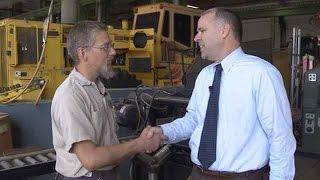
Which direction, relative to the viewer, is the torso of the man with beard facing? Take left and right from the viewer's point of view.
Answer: facing to the right of the viewer

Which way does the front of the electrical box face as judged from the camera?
facing the viewer

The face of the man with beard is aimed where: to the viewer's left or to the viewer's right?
to the viewer's right

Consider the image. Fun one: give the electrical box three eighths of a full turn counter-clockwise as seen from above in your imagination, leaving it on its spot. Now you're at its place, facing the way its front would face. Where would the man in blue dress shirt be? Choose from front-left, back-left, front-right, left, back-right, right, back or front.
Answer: back-right

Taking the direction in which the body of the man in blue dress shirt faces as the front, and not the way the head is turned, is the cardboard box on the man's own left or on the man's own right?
on the man's own right

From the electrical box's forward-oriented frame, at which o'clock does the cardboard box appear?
The cardboard box is roughly at 3 o'clock from the electrical box.

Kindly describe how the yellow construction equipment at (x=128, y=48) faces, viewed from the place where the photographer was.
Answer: facing the viewer and to the left of the viewer

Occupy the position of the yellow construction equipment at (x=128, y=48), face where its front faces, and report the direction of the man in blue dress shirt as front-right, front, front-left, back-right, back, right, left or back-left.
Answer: front-left

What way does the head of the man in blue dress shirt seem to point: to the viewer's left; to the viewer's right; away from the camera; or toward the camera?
to the viewer's left

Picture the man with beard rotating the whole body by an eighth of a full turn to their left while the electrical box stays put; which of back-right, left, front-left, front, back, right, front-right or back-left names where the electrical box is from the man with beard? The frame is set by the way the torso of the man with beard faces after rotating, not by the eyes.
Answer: front

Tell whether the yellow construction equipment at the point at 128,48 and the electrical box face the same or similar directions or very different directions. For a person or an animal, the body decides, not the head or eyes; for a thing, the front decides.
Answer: same or similar directions
